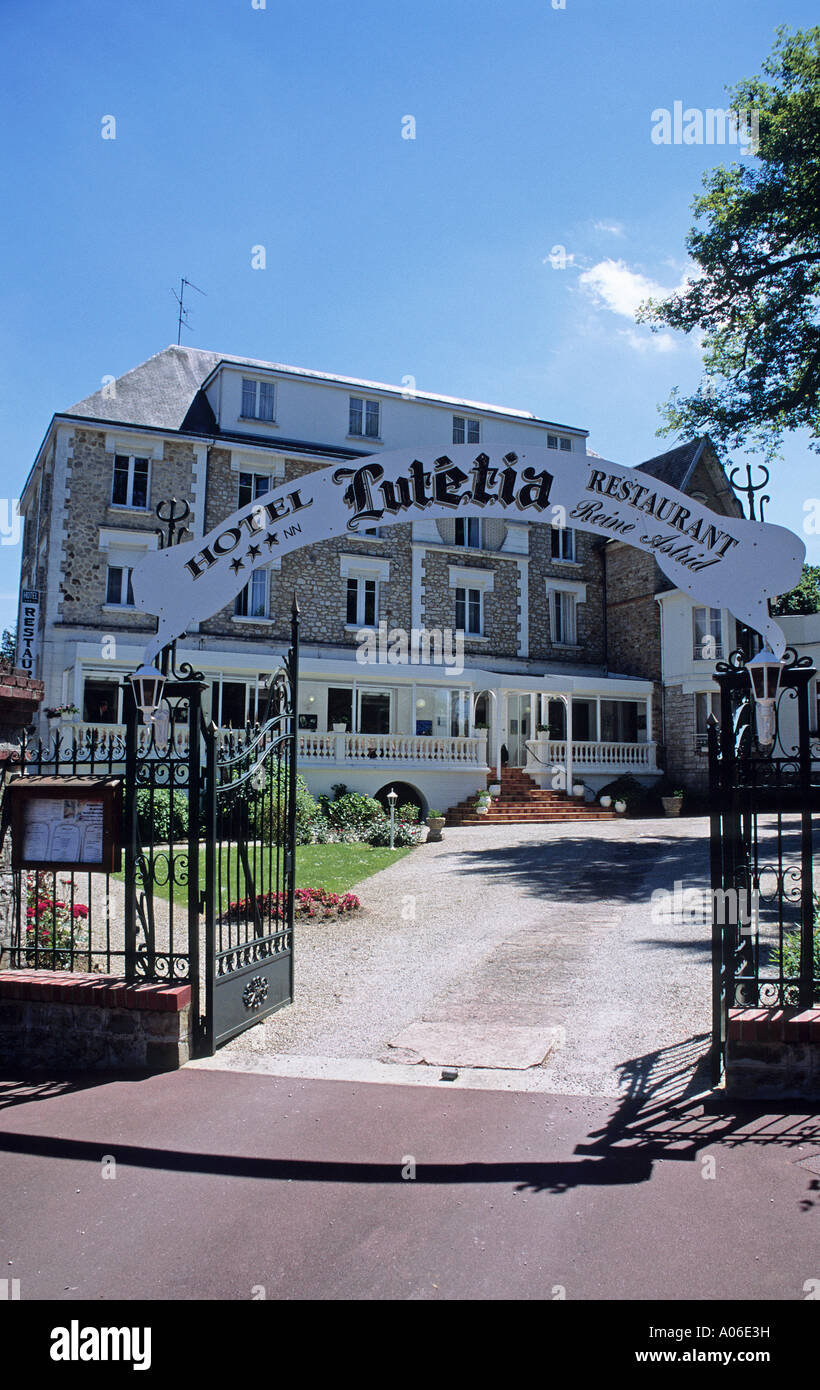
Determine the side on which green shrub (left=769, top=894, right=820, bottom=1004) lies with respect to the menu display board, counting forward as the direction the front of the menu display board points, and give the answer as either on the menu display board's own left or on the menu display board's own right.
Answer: on the menu display board's own left

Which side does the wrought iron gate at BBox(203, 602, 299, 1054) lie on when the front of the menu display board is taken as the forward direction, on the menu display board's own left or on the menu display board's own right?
on the menu display board's own left

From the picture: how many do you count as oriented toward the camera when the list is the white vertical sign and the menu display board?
2

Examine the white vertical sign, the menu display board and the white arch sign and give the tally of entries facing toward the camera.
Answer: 3

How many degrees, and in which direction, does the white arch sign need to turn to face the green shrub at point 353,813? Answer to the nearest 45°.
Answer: approximately 180°

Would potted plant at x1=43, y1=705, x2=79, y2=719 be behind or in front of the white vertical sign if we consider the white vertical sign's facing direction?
in front

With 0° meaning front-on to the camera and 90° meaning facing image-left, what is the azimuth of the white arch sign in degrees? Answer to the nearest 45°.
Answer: approximately 0°

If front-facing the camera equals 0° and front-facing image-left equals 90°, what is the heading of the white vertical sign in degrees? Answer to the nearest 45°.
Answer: approximately 0°

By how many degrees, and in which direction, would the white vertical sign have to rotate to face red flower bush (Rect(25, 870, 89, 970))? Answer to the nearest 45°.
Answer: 0° — it already faces it

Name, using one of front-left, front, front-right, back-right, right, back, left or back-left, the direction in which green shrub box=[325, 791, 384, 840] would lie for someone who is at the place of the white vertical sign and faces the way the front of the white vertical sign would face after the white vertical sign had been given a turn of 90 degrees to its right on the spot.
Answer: back-left

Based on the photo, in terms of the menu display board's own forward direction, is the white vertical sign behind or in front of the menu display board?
behind
